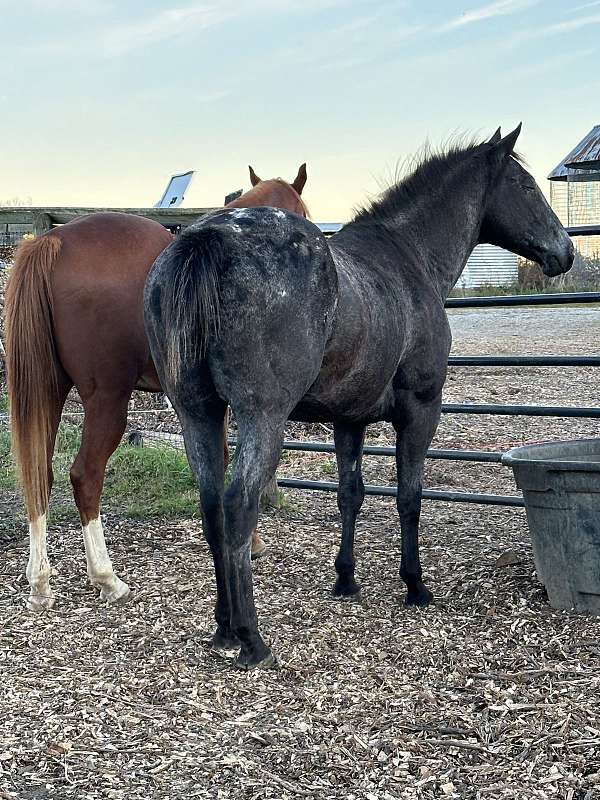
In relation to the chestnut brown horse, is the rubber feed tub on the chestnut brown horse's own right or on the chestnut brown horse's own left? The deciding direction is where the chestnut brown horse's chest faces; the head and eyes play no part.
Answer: on the chestnut brown horse's own right

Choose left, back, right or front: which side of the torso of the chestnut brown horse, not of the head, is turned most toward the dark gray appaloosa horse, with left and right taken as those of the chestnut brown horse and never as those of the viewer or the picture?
right

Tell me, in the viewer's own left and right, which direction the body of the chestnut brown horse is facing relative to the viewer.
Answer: facing away from the viewer and to the right of the viewer

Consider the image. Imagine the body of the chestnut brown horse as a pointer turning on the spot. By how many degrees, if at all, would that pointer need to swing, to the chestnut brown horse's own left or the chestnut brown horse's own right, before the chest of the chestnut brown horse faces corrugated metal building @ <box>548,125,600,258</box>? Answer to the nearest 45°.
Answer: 0° — it already faces it

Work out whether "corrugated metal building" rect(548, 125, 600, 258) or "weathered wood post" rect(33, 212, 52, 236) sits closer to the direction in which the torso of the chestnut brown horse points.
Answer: the corrugated metal building

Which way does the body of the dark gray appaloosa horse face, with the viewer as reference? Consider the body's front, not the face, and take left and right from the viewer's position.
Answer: facing away from the viewer and to the right of the viewer

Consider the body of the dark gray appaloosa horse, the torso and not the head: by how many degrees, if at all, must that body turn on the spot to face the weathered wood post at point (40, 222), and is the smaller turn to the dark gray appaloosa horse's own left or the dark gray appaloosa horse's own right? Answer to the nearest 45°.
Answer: approximately 90° to the dark gray appaloosa horse's own left

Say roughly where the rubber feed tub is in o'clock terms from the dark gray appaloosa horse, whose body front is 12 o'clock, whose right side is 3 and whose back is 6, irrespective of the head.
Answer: The rubber feed tub is roughly at 1 o'clock from the dark gray appaloosa horse.

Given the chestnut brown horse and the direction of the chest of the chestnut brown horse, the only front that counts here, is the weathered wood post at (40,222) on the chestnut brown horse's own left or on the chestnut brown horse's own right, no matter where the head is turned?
on the chestnut brown horse's own left

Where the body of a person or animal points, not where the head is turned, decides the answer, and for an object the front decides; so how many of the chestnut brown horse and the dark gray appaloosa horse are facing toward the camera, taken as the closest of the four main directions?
0

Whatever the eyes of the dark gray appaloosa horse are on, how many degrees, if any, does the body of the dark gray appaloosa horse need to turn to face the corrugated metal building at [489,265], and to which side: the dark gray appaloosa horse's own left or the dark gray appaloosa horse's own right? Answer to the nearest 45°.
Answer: approximately 45° to the dark gray appaloosa horse's own left
